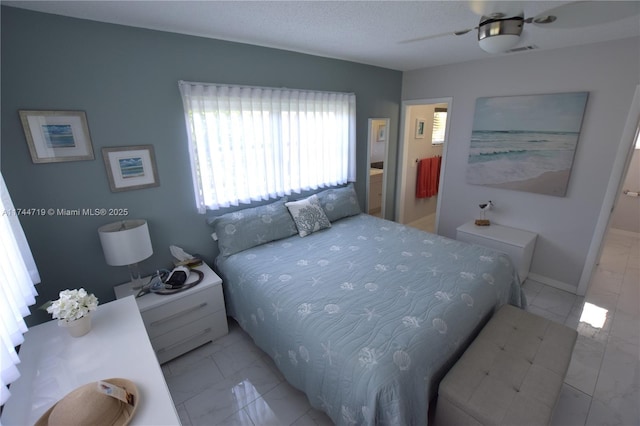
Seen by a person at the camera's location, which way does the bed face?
facing the viewer and to the right of the viewer

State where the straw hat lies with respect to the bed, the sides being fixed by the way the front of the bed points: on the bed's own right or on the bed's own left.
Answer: on the bed's own right

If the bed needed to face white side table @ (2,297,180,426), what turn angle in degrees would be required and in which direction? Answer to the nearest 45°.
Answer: approximately 90° to its right

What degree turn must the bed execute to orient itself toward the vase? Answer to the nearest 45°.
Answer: approximately 90° to its right

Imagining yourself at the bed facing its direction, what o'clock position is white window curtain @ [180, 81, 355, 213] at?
The white window curtain is roughly at 6 o'clock from the bed.

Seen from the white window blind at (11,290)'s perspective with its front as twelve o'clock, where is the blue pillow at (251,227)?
The blue pillow is roughly at 12 o'clock from the white window blind.

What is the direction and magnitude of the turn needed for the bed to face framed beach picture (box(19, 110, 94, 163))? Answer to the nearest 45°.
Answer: approximately 135° to its right

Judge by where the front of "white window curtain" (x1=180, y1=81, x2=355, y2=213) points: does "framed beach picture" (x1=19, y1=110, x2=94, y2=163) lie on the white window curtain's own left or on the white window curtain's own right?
on the white window curtain's own right

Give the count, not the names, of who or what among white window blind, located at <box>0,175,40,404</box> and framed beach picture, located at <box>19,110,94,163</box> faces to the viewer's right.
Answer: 1

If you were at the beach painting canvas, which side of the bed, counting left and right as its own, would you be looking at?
left

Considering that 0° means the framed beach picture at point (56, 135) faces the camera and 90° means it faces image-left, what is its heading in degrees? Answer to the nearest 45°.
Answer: approximately 0°

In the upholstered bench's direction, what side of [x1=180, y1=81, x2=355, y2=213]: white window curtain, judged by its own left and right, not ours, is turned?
front

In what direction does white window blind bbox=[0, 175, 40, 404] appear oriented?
to the viewer's right

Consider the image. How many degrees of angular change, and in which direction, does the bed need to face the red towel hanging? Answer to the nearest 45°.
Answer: approximately 135° to its left

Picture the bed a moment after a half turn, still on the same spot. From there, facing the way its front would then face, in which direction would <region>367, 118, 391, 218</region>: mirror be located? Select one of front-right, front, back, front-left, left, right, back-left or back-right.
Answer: front-right
